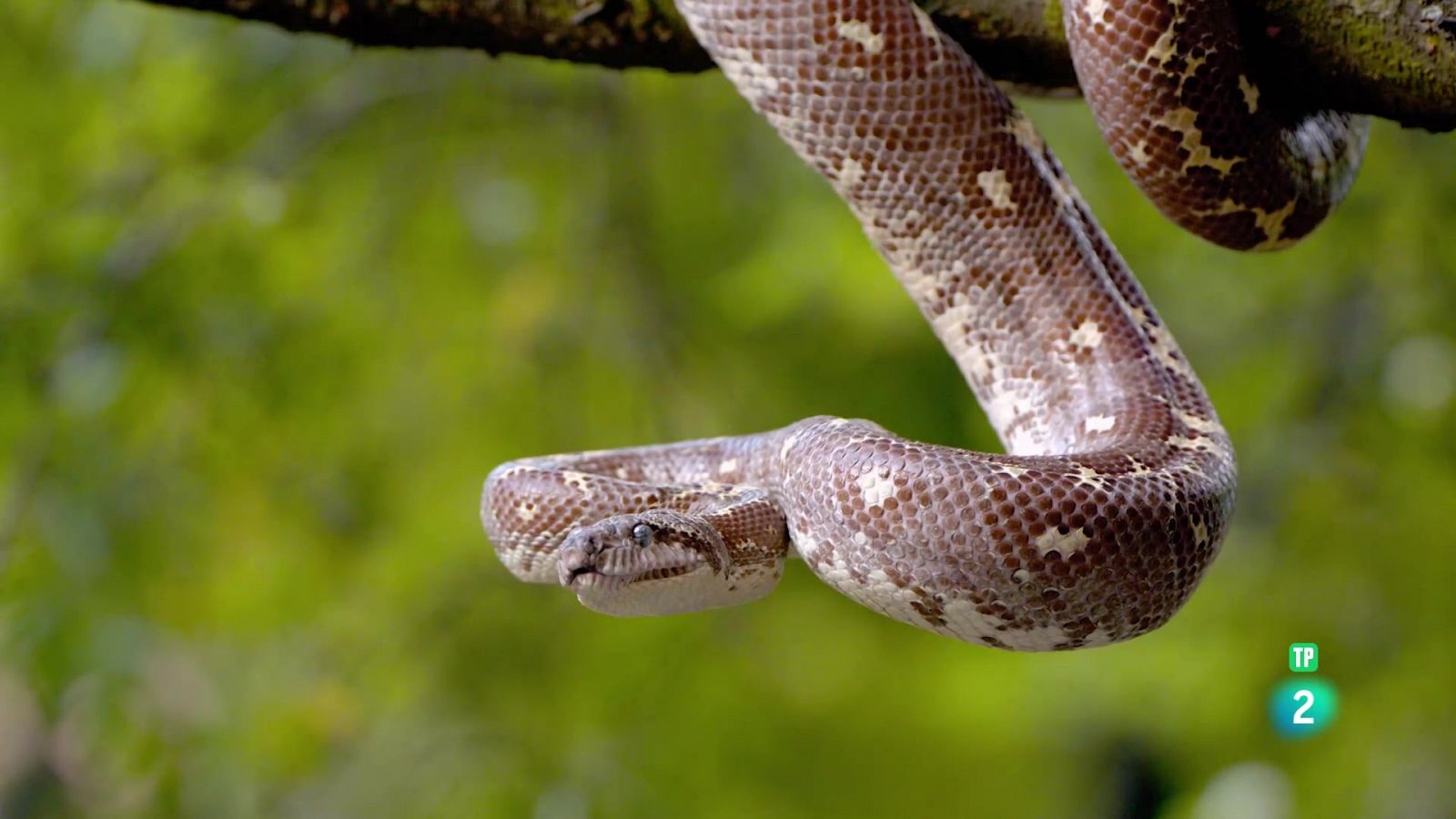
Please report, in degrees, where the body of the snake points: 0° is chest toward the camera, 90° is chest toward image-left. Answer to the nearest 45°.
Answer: approximately 45°
